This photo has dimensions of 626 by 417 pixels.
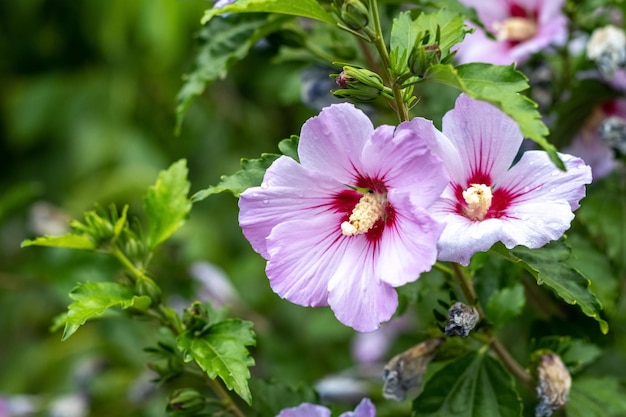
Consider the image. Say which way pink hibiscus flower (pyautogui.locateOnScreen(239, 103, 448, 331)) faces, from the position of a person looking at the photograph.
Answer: facing the viewer and to the left of the viewer
